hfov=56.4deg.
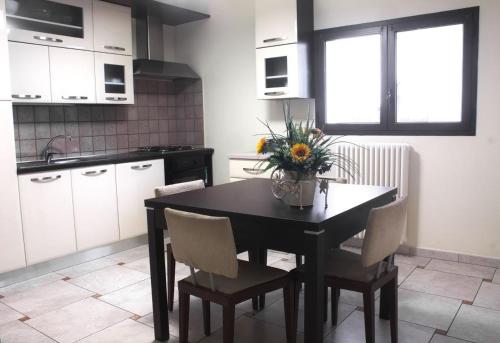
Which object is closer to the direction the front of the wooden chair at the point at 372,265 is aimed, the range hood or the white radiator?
the range hood

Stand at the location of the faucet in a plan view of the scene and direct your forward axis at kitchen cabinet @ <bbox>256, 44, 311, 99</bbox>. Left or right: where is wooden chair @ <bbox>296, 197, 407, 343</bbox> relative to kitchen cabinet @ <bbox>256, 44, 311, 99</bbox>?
right

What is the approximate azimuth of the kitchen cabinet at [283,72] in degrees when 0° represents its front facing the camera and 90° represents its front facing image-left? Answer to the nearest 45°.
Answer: approximately 45°

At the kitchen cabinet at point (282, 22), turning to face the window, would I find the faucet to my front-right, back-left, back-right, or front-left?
back-right

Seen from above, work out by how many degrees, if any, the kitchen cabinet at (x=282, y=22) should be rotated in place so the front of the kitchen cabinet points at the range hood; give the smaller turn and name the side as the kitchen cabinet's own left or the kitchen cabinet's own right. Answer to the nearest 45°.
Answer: approximately 90° to the kitchen cabinet's own right

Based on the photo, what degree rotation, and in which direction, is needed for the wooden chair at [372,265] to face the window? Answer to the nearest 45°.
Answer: approximately 45° to its right

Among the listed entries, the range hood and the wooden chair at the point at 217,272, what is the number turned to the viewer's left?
0

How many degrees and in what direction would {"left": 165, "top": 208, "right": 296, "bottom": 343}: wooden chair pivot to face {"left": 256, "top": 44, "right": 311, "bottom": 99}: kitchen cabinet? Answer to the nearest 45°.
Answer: approximately 45° to its left

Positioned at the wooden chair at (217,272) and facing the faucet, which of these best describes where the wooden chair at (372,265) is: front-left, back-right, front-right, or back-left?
back-right

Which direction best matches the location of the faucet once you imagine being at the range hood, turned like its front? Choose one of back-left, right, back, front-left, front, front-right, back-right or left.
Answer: right

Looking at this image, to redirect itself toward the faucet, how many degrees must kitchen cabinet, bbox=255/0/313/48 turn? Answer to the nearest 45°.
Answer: approximately 45° to its right

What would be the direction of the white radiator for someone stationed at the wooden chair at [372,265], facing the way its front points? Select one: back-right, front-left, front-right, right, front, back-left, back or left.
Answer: front-right
